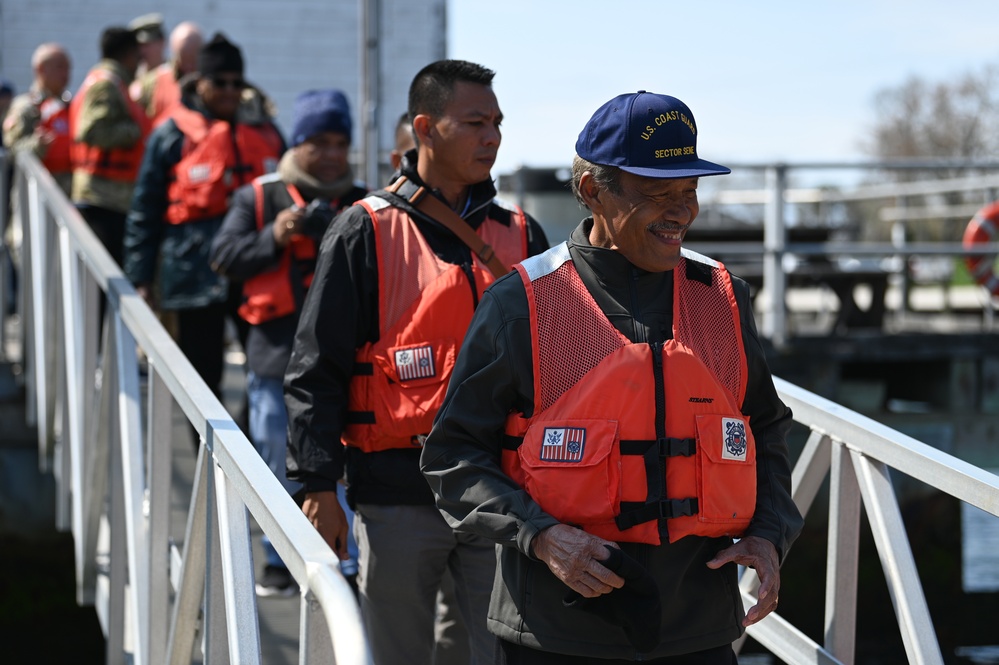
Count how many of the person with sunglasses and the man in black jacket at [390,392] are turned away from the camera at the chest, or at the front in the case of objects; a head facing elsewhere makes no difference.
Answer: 0

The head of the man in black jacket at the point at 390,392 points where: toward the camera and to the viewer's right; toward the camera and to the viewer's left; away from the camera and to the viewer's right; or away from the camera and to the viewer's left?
toward the camera and to the viewer's right

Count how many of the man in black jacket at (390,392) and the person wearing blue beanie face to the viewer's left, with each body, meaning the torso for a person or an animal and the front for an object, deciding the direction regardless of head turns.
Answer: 0

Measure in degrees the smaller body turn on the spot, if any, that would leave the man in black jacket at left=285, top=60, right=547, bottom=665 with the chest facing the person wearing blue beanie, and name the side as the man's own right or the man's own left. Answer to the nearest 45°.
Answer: approximately 135° to the man's own left

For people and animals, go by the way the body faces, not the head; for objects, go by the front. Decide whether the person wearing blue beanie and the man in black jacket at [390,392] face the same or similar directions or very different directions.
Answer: same or similar directions

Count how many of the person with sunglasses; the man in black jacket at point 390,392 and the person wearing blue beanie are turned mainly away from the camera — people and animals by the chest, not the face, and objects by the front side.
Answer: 0

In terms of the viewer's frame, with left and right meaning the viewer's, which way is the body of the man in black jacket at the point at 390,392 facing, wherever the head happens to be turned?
facing the viewer and to the right of the viewer

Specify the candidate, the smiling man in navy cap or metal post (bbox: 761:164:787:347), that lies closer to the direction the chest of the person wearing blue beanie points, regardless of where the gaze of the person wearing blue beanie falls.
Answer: the smiling man in navy cap

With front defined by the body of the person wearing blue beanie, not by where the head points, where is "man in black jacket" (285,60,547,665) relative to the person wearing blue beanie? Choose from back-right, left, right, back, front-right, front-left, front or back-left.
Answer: front-right

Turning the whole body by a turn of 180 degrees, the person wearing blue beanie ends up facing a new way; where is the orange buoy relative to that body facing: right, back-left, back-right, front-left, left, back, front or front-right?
right

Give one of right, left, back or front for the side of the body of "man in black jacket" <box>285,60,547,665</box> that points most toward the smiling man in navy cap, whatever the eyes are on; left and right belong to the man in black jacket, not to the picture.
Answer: front

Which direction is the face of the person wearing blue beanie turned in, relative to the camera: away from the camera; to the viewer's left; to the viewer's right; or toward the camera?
toward the camera

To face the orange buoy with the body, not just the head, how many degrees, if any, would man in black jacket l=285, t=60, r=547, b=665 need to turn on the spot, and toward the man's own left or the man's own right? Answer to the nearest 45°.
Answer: approximately 90° to the man's own left

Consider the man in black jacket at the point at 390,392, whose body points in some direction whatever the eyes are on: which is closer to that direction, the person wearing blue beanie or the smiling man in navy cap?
the smiling man in navy cap

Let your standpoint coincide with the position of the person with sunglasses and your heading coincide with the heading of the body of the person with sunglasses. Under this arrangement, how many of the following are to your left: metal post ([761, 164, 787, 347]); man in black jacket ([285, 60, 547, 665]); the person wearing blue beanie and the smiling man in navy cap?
1
